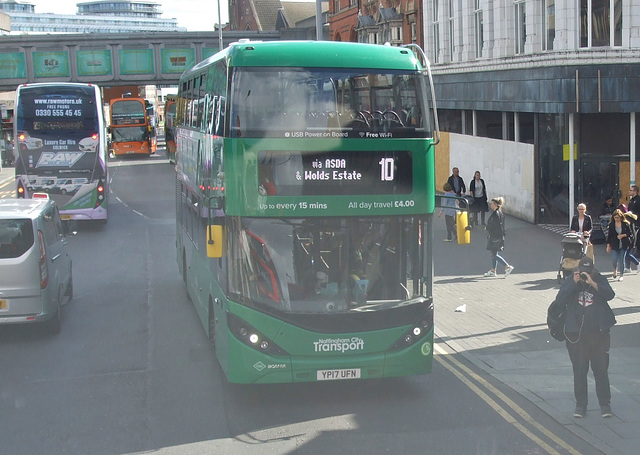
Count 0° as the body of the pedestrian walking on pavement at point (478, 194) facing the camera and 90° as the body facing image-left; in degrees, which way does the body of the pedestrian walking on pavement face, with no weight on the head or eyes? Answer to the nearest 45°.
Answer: approximately 0°

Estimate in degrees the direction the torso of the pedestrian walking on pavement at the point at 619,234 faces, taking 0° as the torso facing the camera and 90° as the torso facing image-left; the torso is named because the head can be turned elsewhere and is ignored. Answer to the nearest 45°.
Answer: approximately 0°

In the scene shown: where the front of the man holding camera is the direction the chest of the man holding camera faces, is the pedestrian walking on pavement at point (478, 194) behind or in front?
behind

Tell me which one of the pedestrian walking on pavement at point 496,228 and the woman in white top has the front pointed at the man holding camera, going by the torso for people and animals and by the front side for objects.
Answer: the woman in white top

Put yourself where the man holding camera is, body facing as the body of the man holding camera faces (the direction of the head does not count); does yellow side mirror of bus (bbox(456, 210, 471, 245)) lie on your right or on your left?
on your right

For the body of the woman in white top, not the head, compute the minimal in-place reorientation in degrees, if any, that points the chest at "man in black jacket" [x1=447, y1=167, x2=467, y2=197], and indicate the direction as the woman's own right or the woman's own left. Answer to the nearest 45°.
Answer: approximately 135° to the woman's own right

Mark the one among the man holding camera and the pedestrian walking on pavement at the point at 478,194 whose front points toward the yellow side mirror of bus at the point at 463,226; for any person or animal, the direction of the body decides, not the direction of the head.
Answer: the pedestrian walking on pavement
